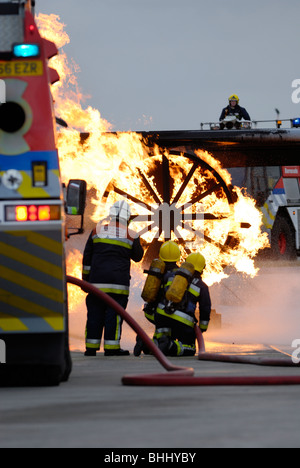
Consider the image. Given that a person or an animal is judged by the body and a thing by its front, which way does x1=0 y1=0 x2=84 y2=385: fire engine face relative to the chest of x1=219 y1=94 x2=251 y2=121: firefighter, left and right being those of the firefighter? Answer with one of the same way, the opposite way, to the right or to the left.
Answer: the opposite way

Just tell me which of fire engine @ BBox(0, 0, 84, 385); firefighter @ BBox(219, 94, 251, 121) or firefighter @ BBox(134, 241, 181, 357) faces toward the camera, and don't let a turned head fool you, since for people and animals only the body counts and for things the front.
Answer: firefighter @ BBox(219, 94, 251, 121)

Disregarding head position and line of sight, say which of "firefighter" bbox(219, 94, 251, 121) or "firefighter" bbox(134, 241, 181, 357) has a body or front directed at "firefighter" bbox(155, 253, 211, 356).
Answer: "firefighter" bbox(219, 94, 251, 121)

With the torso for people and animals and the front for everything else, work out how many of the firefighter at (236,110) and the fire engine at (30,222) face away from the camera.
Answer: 1

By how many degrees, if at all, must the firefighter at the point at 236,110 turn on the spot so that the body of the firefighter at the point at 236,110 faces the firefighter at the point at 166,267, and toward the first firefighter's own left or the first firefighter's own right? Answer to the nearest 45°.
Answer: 0° — they already face them

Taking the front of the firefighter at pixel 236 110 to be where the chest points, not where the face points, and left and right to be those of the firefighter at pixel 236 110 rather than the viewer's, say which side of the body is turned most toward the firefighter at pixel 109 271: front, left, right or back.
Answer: front

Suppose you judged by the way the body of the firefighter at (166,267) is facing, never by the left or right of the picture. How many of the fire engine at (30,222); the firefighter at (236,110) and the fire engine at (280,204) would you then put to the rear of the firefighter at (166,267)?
1

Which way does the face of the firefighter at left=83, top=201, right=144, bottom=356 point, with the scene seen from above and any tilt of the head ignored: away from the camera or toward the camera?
away from the camera

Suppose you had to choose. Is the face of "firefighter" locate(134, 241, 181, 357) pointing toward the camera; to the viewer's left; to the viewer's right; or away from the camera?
away from the camera

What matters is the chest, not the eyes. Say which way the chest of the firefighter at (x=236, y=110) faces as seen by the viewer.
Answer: toward the camera

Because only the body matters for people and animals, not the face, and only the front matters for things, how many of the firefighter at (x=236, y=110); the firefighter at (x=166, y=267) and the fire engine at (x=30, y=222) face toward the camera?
1

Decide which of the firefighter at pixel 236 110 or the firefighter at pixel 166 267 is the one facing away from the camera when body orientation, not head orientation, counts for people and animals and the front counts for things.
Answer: the firefighter at pixel 166 267

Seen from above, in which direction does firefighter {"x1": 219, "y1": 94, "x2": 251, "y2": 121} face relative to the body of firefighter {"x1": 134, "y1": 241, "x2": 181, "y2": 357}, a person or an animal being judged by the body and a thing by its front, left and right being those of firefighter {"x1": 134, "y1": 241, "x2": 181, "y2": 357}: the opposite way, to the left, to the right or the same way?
the opposite way

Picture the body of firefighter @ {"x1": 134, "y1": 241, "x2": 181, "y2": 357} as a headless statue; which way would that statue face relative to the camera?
away from the camera

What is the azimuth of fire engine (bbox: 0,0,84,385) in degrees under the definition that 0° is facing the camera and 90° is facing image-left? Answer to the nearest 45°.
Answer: approximately 180°
